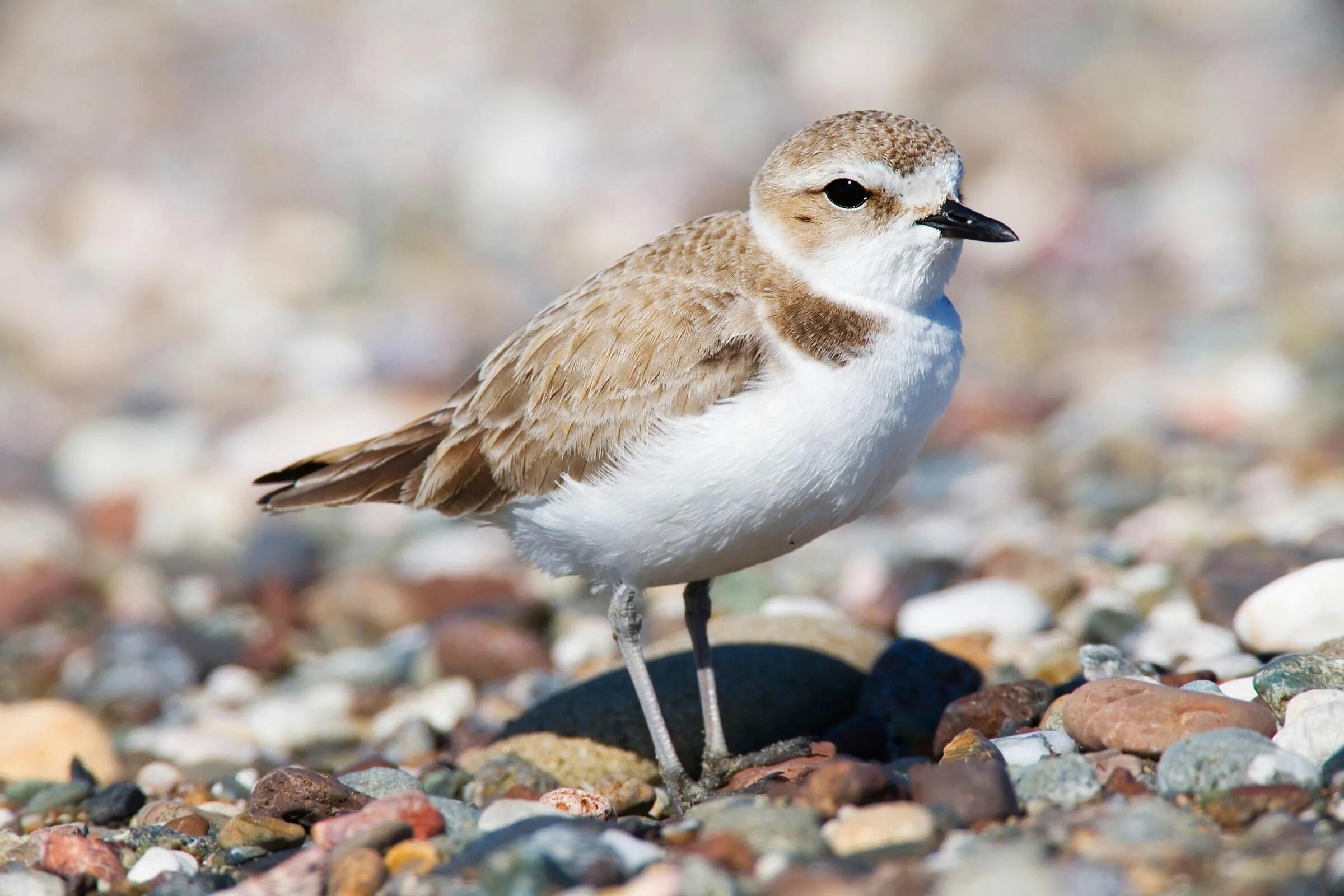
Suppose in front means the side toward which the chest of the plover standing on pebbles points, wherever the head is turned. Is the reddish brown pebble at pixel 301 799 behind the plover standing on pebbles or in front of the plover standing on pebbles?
behind

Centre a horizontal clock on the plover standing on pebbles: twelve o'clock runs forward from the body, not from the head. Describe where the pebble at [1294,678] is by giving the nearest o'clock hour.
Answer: The pebble is roughly at 12 o'clock from the plover standing on pebbles.

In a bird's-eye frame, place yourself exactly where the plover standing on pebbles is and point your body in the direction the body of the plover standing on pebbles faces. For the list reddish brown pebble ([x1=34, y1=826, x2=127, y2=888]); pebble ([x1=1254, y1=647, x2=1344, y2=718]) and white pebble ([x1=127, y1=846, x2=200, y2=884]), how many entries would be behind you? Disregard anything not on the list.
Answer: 2

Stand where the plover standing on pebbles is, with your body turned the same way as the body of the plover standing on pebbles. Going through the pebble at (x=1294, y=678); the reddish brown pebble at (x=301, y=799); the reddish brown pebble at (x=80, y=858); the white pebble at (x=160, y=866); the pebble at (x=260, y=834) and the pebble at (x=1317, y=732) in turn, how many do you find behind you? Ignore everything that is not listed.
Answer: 4

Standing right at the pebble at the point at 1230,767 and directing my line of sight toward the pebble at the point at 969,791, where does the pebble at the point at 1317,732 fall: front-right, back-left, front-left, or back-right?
back-right

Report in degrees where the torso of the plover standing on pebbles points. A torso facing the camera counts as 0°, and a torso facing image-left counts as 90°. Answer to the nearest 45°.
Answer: approximately 270°

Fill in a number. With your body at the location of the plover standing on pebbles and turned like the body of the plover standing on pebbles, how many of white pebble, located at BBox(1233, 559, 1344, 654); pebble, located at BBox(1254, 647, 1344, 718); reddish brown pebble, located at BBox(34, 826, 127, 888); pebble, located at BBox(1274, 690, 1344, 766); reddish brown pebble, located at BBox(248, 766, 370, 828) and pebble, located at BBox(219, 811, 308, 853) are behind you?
3

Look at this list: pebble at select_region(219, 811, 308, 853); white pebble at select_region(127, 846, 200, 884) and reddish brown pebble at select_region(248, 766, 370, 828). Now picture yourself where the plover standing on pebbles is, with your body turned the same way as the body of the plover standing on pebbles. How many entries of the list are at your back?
3
